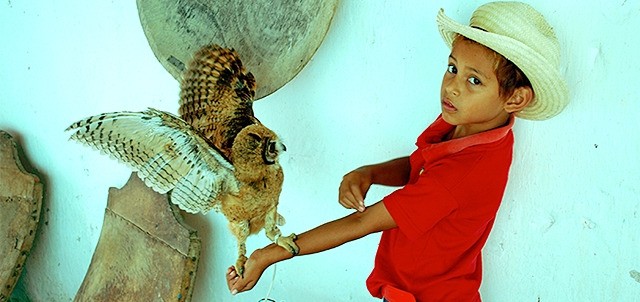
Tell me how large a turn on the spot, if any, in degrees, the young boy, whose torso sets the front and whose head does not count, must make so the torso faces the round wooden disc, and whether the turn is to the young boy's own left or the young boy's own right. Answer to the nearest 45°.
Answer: approximately 45° to the young boy's own right

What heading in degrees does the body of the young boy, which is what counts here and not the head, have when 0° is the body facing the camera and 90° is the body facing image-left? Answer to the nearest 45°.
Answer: approximately 90°

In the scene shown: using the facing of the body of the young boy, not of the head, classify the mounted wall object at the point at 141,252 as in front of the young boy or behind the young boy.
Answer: in front
